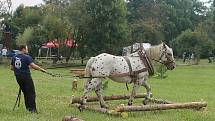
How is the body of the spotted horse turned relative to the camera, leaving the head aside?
to the viewer's right

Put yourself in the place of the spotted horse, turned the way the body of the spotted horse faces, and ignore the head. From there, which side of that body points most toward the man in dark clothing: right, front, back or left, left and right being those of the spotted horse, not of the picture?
back

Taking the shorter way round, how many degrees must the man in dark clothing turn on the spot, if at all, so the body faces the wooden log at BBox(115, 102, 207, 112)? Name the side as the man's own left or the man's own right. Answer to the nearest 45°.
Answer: approximately 45° to the man's own right

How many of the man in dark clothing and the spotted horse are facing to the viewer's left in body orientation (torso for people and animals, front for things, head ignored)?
0

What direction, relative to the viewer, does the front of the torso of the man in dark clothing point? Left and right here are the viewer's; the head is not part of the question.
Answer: facing away from the viewer and to the right of the viewer

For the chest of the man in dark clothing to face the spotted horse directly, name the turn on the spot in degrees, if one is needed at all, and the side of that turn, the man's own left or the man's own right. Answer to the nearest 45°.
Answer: approximately 45° to the man's own right
